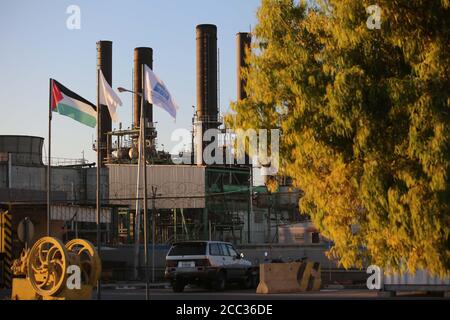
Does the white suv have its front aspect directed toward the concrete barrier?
no

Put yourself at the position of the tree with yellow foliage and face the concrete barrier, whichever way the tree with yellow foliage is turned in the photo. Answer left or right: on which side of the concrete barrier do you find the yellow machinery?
left

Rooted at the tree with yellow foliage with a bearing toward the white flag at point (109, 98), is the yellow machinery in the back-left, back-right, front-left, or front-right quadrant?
front-left
